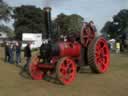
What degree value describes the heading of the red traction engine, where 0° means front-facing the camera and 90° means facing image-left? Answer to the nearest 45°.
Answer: approximately 45°
